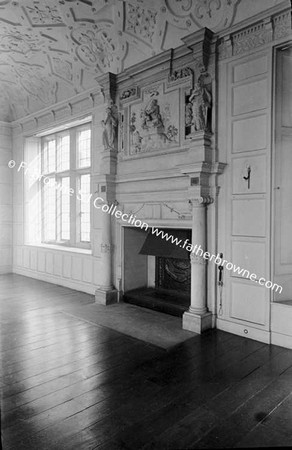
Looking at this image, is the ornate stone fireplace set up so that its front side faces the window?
no

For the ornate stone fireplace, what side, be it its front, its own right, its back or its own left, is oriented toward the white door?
left

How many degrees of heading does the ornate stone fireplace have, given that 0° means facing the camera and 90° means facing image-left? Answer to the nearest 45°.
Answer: approximately 45°

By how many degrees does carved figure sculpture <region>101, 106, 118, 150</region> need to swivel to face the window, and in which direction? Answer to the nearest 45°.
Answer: approximately 90° to its right

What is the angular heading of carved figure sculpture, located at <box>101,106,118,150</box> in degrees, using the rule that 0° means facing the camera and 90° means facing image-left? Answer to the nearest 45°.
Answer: approximately 45°

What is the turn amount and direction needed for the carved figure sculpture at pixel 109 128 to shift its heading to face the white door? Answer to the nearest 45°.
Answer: approximately 90° to its left
